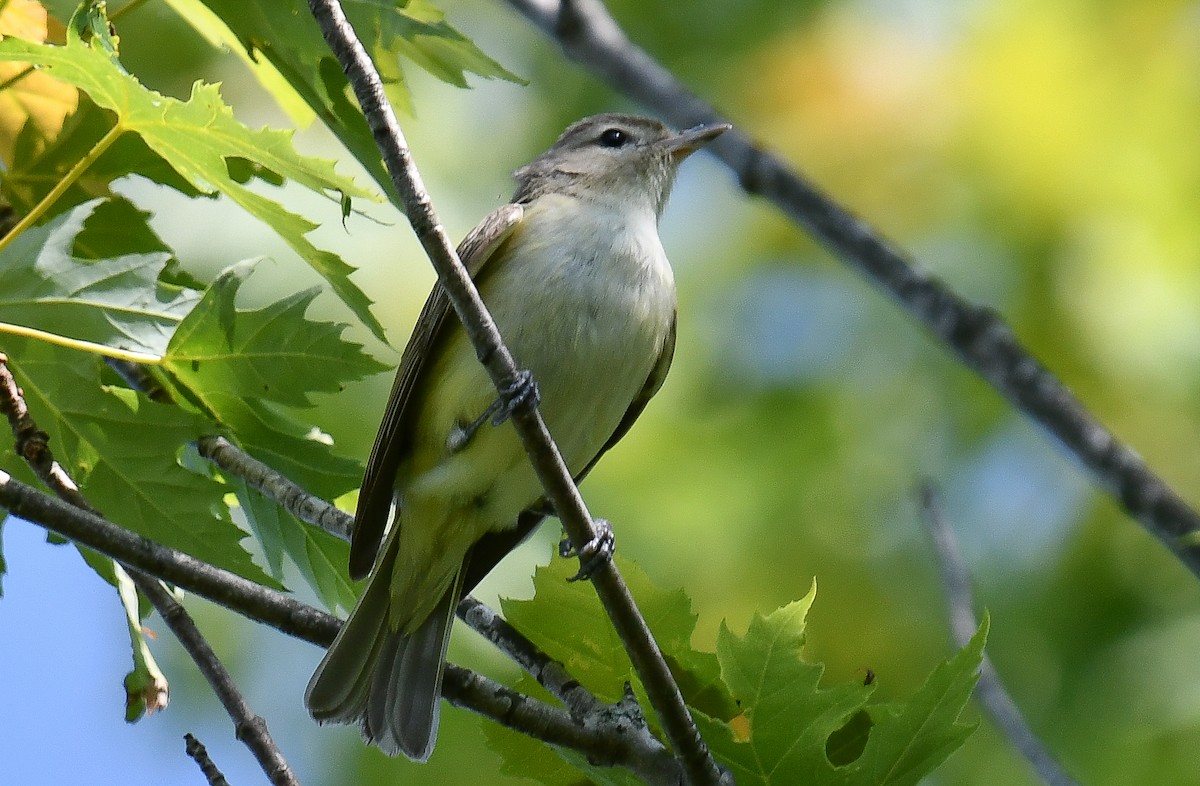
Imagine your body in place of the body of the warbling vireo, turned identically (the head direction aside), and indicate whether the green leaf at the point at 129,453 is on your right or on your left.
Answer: on your right

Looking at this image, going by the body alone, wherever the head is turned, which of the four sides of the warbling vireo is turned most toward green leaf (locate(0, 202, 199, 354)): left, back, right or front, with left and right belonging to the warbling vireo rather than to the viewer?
right

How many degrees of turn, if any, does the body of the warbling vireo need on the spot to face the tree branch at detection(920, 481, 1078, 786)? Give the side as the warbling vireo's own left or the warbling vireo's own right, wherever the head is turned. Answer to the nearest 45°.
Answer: approximately 45° to the warbling vireo's own left

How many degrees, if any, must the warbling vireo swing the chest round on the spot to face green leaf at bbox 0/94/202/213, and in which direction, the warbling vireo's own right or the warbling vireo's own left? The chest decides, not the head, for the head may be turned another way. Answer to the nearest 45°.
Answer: approximately 90° to the warbling vireo's own right

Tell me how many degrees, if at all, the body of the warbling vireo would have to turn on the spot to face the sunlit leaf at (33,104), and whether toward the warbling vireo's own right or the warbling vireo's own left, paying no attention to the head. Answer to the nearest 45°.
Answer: approximately 90° to the warbling vireo's own right

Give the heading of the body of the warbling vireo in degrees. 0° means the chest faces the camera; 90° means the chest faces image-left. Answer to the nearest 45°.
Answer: approximately 315°

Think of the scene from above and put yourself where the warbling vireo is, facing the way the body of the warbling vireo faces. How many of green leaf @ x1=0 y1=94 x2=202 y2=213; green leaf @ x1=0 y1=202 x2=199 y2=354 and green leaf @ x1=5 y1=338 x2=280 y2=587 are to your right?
3
